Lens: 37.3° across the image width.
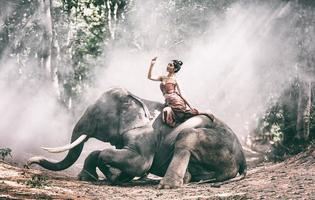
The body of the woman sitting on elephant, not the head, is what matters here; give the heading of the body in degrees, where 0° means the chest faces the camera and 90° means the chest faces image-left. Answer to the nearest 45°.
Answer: approximately 45°

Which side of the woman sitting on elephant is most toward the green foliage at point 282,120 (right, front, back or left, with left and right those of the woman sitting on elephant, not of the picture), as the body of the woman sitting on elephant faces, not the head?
back

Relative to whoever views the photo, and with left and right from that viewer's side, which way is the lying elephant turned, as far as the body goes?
facing to the left of the viewer

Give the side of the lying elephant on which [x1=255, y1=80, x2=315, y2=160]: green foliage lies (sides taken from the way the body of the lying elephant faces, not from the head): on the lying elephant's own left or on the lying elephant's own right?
on the lying elephant's own right

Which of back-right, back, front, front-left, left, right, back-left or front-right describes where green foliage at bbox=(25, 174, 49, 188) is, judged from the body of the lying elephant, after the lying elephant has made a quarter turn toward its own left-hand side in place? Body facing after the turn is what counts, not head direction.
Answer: front-right
